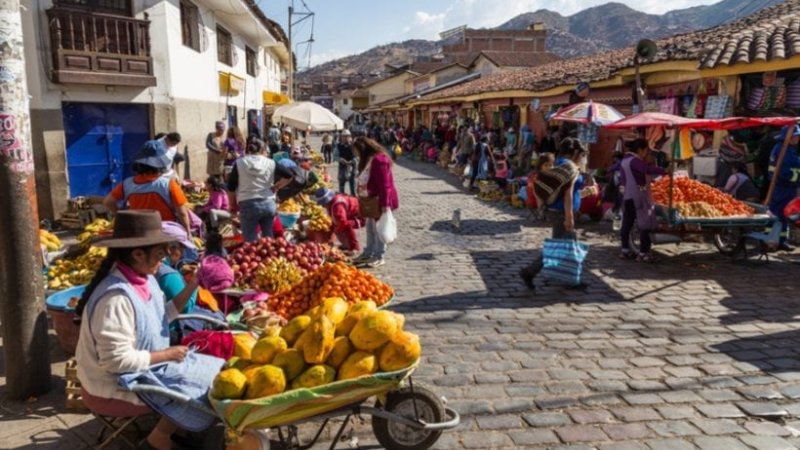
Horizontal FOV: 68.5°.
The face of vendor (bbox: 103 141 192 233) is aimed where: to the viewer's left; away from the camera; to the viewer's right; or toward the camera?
away from the camera

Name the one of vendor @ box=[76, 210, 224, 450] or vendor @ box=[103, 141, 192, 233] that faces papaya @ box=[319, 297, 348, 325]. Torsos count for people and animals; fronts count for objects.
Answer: the vendor @ box=[76, 210, 224, 450]

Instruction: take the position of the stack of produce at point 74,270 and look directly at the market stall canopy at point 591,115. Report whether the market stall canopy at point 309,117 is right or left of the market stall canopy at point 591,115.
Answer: left

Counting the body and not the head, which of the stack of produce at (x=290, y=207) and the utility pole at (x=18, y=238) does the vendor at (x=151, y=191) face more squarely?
the stack of produce

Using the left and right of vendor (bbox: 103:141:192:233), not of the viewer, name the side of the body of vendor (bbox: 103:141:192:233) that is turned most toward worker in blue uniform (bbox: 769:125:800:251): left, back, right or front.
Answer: right

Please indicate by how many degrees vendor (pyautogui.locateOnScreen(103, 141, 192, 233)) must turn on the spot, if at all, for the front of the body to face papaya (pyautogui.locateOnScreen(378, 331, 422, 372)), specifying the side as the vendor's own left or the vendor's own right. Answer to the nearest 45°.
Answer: approximately 180°

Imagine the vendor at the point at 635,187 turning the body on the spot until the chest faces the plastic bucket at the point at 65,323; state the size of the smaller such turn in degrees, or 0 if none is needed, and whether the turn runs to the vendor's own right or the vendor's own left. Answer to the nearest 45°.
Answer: approximately 135° to the vendor's own right

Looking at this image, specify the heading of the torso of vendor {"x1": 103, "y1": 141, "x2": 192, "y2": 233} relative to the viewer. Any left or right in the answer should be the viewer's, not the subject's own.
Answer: facing away from the viewer

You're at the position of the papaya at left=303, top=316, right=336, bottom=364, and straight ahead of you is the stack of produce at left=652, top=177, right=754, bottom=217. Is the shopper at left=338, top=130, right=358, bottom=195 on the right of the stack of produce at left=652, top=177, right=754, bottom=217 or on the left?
left

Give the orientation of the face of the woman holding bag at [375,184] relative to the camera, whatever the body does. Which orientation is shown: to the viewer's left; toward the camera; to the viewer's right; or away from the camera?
to the viewer's left

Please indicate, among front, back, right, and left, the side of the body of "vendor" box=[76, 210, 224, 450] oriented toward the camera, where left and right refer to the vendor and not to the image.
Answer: right

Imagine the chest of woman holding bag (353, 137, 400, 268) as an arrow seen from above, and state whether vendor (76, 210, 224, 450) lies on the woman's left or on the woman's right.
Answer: on the woman's left

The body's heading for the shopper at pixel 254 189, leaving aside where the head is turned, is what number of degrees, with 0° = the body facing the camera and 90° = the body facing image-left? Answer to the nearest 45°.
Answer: approximately 180°
